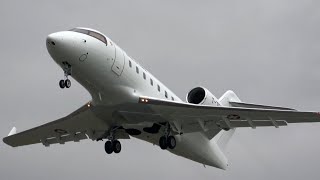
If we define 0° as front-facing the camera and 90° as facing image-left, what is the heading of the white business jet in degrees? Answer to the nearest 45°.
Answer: approximately 45°
